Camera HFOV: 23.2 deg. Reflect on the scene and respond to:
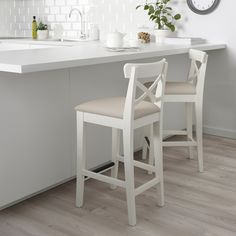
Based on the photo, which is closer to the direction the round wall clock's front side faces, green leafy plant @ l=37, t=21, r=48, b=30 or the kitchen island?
the kitchen island

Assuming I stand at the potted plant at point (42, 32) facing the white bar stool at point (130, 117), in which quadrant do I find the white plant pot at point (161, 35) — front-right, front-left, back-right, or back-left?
front-left

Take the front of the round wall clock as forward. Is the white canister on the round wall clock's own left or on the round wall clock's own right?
on the round wall clock's own right

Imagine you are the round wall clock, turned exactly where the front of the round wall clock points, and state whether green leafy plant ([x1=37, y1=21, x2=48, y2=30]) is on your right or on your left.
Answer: on your right

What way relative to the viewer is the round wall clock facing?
toward the camera

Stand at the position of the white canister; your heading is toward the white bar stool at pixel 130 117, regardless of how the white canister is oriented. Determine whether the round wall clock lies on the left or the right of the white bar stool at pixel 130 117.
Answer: left

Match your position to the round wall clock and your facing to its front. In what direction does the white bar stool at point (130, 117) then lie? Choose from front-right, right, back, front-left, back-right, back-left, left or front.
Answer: front

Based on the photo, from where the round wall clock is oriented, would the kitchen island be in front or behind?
in front

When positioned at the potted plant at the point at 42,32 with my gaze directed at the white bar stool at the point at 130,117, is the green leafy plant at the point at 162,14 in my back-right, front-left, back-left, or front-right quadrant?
front-left
